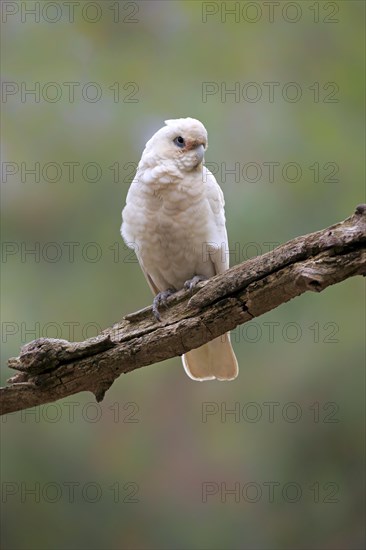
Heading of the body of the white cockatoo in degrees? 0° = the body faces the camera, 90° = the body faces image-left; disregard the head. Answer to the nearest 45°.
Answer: approximately 0°
